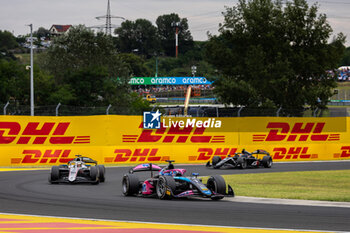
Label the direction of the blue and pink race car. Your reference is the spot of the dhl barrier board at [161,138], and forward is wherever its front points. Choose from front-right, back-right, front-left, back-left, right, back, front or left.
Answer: front

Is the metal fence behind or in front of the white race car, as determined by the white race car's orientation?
behind

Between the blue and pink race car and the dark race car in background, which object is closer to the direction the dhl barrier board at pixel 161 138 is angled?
the blue and pink race car

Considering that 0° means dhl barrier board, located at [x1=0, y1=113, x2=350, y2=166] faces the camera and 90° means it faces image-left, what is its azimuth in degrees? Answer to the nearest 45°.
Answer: approximately 0°

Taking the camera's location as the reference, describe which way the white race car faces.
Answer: facing the viewer

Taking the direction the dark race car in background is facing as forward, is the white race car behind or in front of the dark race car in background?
in front

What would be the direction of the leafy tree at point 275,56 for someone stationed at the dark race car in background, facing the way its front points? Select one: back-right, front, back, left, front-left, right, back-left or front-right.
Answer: back-right
